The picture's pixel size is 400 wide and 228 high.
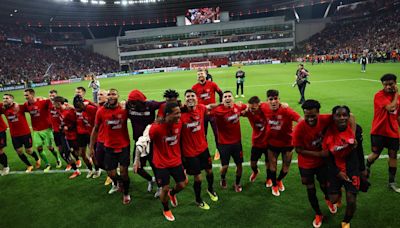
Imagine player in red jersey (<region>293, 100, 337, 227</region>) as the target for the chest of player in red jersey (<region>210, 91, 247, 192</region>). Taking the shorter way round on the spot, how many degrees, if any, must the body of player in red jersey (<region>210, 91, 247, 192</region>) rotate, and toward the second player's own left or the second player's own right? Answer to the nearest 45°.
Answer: approximately 45° to the second player's own left

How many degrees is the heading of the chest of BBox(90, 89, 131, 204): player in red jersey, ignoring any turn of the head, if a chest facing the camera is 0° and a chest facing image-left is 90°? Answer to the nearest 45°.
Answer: approximately 0°

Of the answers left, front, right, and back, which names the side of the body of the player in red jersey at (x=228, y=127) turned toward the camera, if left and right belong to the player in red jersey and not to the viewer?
front

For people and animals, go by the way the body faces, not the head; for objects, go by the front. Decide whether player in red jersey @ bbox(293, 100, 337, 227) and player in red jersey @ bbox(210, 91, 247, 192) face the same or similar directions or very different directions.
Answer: same or similar directions

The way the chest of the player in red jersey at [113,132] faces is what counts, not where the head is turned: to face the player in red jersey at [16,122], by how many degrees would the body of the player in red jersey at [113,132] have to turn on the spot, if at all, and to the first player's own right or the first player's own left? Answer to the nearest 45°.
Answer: approximately 135° to the first player's own right

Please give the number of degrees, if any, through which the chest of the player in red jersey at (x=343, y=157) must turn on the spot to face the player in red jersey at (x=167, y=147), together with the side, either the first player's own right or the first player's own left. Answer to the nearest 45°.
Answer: approximately 90° to the first player's own right

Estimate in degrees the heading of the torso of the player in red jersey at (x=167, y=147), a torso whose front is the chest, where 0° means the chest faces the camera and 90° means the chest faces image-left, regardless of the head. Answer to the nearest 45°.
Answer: approximately 315°

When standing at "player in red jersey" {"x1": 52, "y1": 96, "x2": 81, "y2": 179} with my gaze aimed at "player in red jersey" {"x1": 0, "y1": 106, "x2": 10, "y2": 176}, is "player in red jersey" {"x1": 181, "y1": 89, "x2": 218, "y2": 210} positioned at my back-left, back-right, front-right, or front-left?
back-left

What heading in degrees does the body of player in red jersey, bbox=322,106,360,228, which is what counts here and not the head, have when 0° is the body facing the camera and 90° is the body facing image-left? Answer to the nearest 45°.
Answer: approximately 0°

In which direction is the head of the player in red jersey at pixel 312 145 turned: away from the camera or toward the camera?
toward the camera

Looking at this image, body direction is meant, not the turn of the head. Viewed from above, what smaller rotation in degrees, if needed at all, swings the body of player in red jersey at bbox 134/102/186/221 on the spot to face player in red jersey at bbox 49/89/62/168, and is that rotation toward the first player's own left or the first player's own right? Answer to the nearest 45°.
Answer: approximately 180°

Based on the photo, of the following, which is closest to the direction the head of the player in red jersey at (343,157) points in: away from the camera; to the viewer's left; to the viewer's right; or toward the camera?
toward the camera

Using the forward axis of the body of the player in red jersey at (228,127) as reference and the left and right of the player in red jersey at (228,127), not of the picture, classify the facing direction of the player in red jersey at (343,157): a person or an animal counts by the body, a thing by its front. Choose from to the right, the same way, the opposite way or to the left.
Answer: the same way

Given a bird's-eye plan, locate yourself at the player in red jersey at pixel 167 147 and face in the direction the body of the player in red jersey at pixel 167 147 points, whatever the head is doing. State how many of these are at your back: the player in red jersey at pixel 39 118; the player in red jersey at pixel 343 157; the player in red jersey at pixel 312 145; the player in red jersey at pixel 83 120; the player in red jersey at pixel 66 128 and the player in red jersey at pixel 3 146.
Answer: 4

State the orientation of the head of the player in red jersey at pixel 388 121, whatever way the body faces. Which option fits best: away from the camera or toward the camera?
toward the camera

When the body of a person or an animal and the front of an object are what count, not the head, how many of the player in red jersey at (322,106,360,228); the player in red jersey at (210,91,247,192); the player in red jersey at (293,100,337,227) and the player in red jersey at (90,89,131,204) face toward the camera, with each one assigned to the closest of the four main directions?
4
